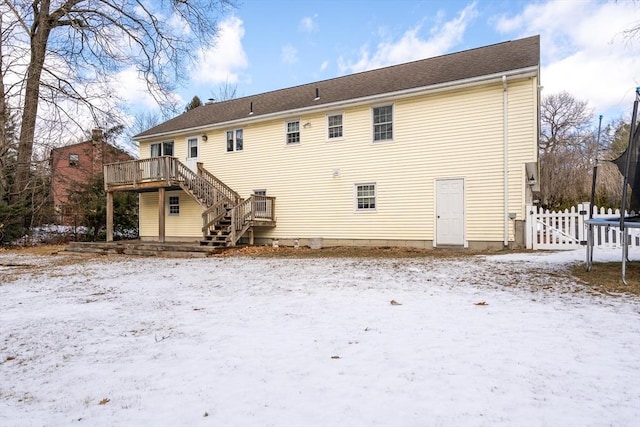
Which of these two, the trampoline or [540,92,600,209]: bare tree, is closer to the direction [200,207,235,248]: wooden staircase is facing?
the trampoline

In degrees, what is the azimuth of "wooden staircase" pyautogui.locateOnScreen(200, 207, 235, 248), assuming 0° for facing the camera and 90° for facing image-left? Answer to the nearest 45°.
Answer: approximately 45°

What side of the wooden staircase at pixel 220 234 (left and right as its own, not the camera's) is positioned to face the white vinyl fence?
left

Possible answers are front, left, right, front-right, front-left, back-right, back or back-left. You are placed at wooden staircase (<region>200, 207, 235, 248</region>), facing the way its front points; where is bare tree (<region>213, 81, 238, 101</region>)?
back-right

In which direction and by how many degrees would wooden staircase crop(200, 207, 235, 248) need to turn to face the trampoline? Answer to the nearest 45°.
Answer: approximately 90° to its left

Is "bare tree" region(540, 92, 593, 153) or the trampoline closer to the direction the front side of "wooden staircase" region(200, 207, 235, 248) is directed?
the trampoline

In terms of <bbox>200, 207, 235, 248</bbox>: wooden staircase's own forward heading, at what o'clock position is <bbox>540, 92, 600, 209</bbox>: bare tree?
The bare tree is roughly at 7 o'clock from the wooden staircase.

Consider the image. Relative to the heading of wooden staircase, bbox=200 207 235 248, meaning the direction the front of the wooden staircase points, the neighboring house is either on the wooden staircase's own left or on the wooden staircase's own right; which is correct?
on the wooden staircase's own right
